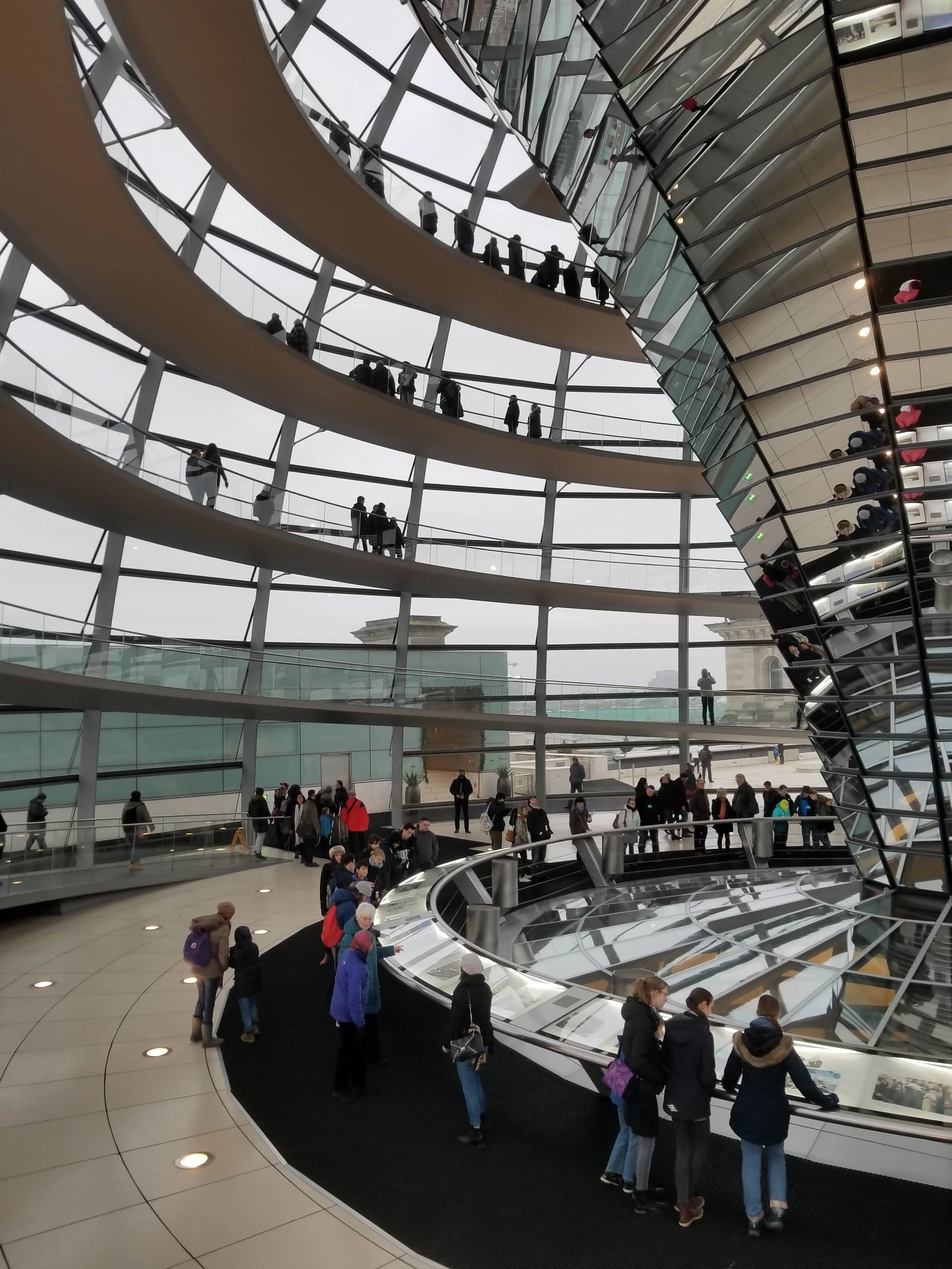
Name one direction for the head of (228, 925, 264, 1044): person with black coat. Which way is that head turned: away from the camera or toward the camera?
away from the camera

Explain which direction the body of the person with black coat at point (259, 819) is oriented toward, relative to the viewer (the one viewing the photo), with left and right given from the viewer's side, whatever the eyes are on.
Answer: facing away from the viewer

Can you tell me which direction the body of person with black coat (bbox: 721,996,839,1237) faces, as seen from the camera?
away from the camera

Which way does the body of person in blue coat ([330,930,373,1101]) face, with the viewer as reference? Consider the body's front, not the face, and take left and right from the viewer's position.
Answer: facing away from the viewer and to the right of the viewer

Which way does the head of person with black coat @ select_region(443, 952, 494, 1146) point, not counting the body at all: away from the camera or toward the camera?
away from the camera

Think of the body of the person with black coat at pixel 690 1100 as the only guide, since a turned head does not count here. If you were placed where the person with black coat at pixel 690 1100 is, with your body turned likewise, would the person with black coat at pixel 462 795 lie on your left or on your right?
on your left

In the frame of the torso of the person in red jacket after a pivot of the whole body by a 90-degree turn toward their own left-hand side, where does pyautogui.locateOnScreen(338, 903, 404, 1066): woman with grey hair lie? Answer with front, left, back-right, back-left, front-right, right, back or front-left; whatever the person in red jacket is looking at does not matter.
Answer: left

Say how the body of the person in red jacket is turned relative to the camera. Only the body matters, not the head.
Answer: away from the camera

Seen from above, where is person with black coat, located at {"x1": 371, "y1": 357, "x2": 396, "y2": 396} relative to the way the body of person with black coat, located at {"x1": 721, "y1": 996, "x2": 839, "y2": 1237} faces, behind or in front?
in front

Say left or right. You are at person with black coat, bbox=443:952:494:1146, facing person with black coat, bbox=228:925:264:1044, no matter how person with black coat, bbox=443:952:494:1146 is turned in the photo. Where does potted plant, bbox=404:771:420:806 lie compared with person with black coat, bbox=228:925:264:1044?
right

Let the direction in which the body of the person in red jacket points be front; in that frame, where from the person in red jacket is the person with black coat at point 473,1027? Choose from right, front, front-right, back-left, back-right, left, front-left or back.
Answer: back
